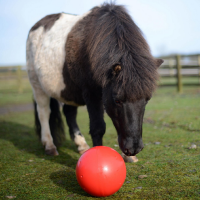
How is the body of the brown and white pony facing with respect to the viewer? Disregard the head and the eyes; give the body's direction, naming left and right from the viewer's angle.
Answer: facing the viewer and to the right of the viewer

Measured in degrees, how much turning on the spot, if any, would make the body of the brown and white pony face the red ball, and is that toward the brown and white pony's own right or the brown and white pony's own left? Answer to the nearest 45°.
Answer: approximately 45° to the brown and white pony's own right

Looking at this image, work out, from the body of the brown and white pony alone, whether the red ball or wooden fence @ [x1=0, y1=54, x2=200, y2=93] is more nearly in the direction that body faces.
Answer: the red ball

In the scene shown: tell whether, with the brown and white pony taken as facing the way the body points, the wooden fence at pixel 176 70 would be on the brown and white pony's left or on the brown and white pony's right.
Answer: on the brown and white pony's left
